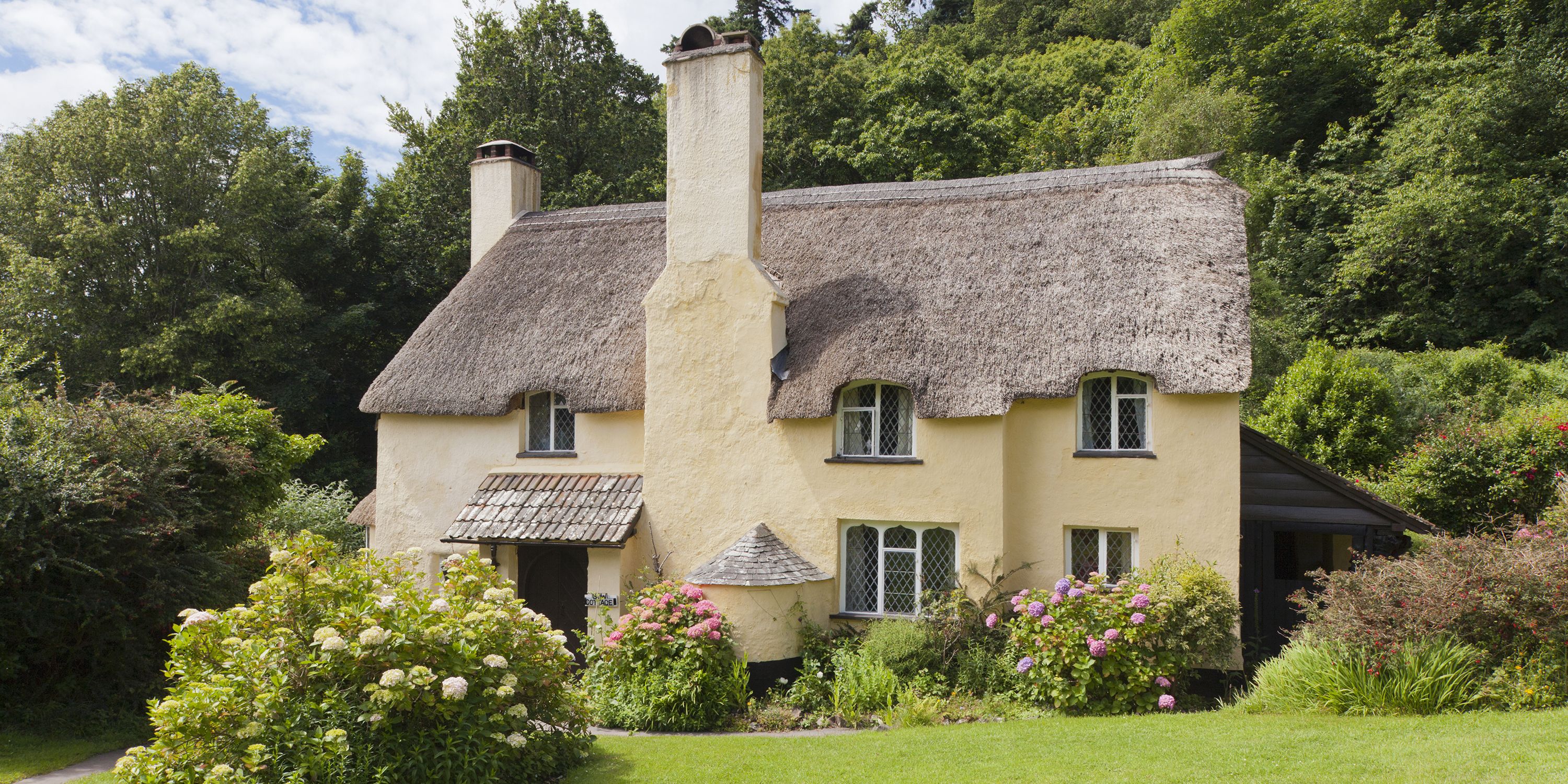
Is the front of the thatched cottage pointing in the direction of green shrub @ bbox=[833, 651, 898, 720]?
yes

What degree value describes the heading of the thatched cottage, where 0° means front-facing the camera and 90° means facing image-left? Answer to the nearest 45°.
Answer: approximately 0°

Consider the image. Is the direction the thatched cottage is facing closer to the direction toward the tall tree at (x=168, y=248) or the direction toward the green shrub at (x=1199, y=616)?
the green shrub

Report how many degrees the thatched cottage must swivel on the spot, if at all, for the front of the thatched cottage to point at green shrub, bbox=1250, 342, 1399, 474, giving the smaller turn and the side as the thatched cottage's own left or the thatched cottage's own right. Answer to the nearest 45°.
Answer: approximately 135° to the thatched cottage's own left

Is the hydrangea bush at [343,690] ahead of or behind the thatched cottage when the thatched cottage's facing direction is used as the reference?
ahead

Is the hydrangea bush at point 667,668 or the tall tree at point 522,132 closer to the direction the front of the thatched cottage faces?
the hydrangea bush

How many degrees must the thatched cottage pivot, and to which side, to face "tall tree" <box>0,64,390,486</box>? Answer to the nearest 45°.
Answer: approximately 135° to its right

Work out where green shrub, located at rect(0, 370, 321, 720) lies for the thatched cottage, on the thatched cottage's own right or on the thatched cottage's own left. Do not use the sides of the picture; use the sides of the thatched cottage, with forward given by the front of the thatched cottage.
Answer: on the thatched cottage's own right
